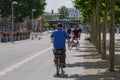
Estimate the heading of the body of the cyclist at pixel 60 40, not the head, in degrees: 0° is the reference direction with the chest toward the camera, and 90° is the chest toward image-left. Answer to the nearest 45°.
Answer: approximately 180°
